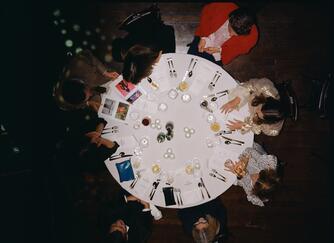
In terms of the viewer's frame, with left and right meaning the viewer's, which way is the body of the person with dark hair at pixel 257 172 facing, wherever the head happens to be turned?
facing away from the viewer and to the left of the viewer

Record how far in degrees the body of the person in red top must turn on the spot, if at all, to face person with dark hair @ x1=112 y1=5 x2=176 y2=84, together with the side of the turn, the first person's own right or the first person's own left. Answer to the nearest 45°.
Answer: approximately 45° to the first person's own right

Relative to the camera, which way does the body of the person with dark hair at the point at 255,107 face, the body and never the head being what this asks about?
to the viewer's left

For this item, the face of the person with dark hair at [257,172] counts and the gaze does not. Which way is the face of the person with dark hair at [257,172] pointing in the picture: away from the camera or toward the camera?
away from the camera

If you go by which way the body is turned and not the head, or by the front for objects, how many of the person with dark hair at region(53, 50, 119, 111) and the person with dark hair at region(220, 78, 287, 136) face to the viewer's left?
1

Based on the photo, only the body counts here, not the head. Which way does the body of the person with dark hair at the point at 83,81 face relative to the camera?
to the viewer's right

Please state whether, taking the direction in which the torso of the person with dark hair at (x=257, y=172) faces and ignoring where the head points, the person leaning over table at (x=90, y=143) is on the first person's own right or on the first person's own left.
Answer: on the first person's own left

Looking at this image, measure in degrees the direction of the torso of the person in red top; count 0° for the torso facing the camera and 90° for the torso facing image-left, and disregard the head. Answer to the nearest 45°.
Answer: approximately 45°
